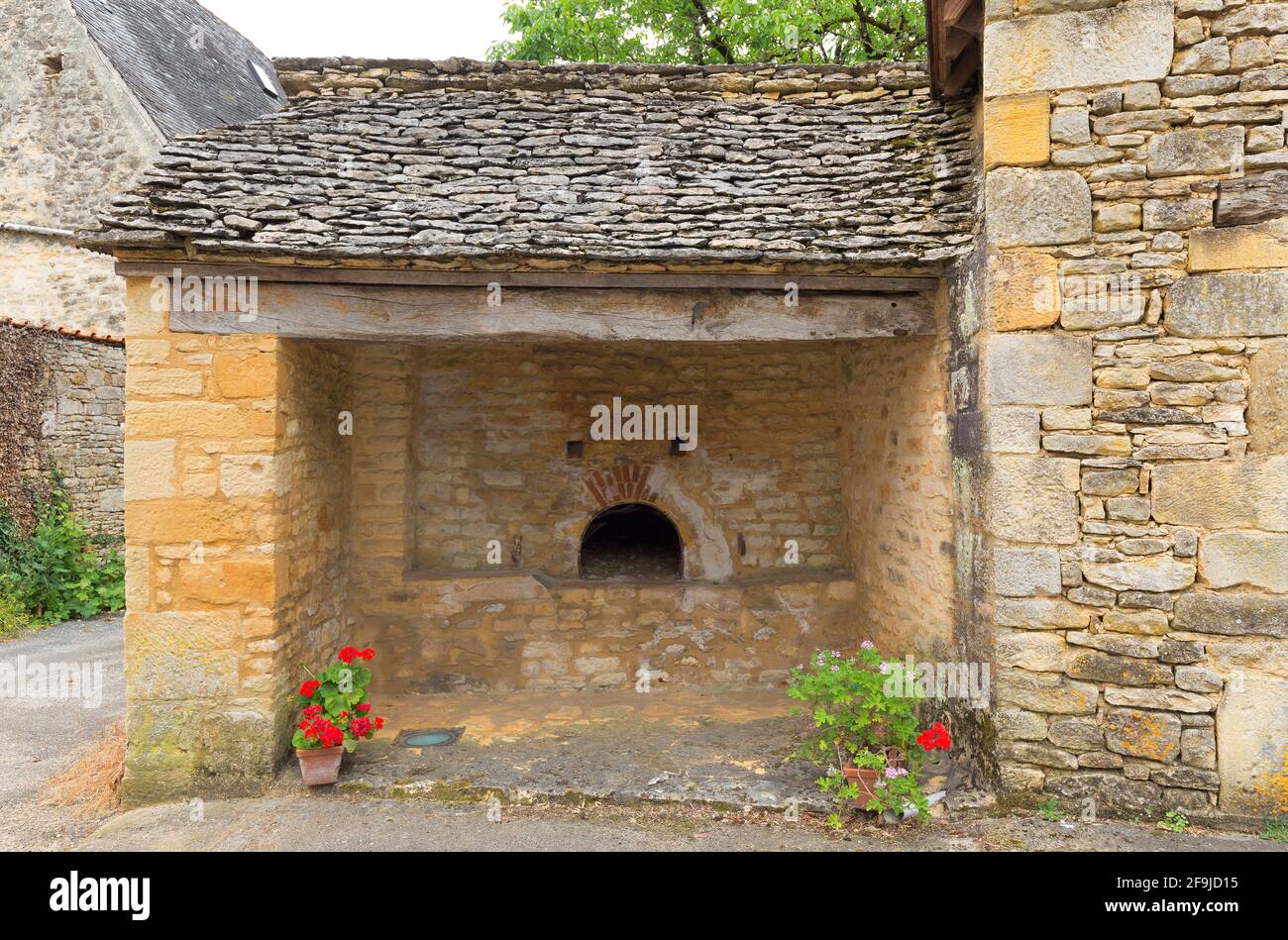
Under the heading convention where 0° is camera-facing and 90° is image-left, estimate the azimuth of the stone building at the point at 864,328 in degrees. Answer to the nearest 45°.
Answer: approximately 0°

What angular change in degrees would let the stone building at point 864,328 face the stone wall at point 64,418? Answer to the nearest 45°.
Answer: approximately 135° to its right

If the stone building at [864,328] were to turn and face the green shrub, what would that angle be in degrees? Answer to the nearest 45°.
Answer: approximately 135° to its right

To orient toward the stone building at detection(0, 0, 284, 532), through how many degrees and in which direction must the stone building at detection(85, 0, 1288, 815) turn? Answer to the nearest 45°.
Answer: approximately 135° to its right

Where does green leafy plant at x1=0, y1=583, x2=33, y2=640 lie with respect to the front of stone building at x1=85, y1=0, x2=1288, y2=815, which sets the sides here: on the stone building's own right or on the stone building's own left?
on the stone building's own right

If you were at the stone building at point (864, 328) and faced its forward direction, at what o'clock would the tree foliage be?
The tree foliage is roughly at 6 o'clock from the stone building.
